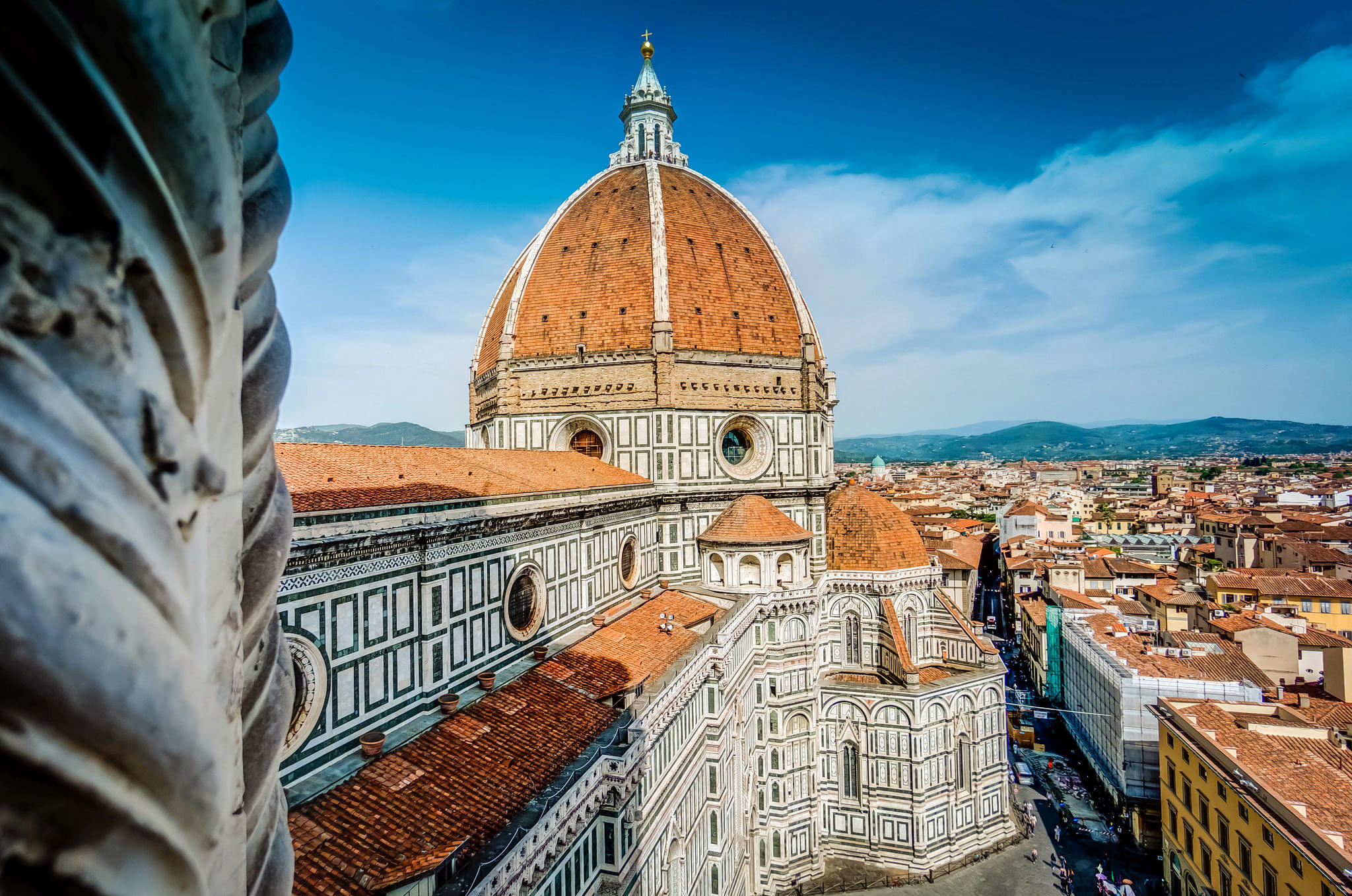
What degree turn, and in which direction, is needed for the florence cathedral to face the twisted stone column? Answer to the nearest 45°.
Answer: approximately 45° to its left

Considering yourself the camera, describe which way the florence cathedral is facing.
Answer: facing the viewer and to the left of the viewer
